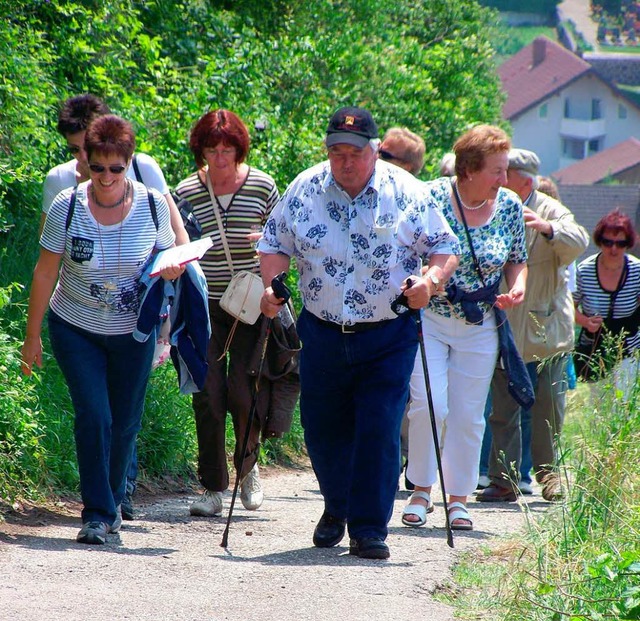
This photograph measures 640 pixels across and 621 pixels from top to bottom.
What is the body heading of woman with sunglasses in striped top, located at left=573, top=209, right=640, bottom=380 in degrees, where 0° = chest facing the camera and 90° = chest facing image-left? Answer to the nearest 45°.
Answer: approximately 0°

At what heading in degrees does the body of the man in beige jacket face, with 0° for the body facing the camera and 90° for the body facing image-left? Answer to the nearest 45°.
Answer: approximately 45°

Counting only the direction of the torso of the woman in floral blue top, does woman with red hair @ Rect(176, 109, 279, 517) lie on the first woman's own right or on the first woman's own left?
on the first woman's own right

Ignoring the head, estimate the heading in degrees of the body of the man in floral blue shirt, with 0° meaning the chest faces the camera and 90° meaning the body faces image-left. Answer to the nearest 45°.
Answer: approximately 0°

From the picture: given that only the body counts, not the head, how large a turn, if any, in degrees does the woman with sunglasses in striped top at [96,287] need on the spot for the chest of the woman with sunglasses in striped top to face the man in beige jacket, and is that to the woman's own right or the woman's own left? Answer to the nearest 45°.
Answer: approximately 135° to the woman's own left

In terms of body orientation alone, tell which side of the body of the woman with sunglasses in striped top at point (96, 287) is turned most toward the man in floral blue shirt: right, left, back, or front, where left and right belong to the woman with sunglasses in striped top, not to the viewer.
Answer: left
